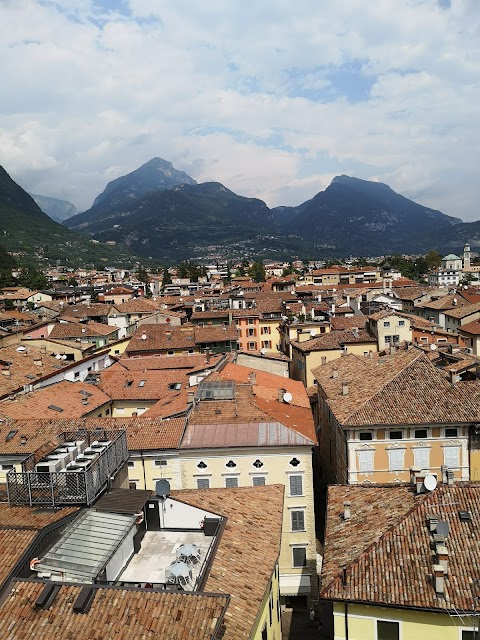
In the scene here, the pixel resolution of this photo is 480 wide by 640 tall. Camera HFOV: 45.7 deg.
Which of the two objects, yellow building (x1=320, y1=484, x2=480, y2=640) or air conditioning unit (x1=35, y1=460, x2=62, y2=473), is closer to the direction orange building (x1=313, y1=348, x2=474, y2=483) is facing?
the yellow building

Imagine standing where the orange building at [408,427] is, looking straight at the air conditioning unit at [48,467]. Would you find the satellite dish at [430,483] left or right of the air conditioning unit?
left

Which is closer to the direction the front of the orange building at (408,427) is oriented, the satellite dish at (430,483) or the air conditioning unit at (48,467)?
the satellite dish

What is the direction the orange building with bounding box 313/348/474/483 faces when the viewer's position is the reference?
facing the viewer

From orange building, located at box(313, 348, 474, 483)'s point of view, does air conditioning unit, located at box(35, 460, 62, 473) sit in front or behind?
in front

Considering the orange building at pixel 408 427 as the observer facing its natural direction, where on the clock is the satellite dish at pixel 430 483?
The satellite dish is roughly at 12 o'clock from the orange building.

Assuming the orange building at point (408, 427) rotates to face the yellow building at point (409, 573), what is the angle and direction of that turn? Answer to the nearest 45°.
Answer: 0° — it already faces it

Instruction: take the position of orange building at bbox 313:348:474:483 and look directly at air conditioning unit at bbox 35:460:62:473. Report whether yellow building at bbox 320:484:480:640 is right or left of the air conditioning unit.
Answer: left
